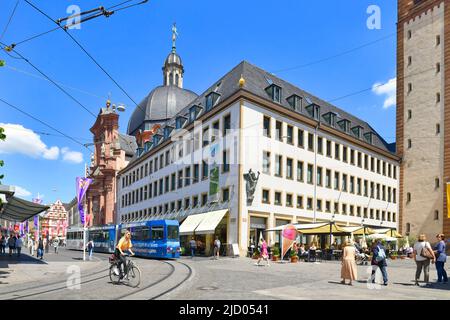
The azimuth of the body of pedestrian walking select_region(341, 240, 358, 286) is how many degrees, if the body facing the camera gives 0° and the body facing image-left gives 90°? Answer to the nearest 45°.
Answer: approximately 180°

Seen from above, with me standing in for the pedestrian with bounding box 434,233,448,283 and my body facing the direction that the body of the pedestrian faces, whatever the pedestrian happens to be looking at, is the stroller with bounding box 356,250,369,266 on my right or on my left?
on my right

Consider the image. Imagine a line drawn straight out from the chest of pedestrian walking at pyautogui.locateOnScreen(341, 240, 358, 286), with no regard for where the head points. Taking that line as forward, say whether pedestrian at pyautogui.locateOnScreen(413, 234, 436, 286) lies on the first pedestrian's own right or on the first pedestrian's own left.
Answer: on the first pedestrian's own right

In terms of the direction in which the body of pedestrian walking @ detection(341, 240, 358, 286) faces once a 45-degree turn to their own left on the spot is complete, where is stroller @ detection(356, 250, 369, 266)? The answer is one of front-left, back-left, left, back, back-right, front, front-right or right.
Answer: front-right

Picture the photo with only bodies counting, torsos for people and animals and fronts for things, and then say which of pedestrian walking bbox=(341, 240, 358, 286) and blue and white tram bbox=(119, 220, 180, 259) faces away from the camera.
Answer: the pedestrian walking

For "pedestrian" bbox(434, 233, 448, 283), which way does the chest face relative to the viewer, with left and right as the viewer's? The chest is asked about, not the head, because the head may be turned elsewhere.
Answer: facing to the left of the viewer

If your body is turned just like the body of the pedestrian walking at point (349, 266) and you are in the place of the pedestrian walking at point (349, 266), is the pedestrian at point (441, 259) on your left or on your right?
on your right
